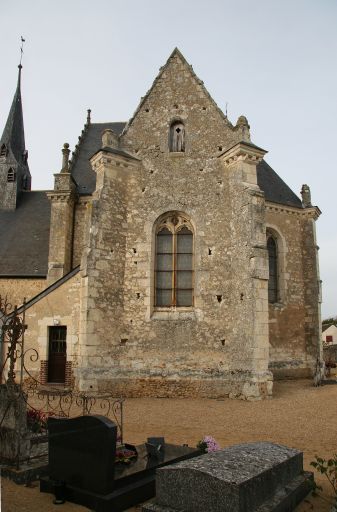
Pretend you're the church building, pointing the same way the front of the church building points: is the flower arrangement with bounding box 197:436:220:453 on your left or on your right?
on your left

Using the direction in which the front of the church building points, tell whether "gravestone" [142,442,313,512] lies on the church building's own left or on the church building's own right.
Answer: on the church building's own left

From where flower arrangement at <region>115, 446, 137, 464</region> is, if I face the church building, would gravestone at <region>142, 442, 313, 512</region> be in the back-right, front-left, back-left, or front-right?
back-right
